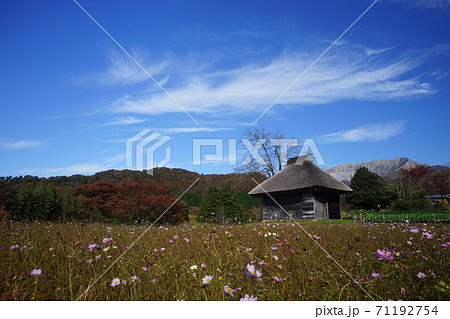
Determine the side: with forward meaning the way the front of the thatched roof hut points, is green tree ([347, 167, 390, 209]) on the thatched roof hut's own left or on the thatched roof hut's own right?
on the thatched roof hut's own left

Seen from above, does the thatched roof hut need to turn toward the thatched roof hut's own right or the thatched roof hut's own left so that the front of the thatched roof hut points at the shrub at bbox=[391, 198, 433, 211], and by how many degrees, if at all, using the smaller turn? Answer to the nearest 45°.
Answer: approximately 90° to the thatched roof hut's own left

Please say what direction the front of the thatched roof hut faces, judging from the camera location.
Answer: facing the viewer and to the right of the viewer

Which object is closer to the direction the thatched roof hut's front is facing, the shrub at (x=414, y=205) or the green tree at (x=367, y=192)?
the shrub
